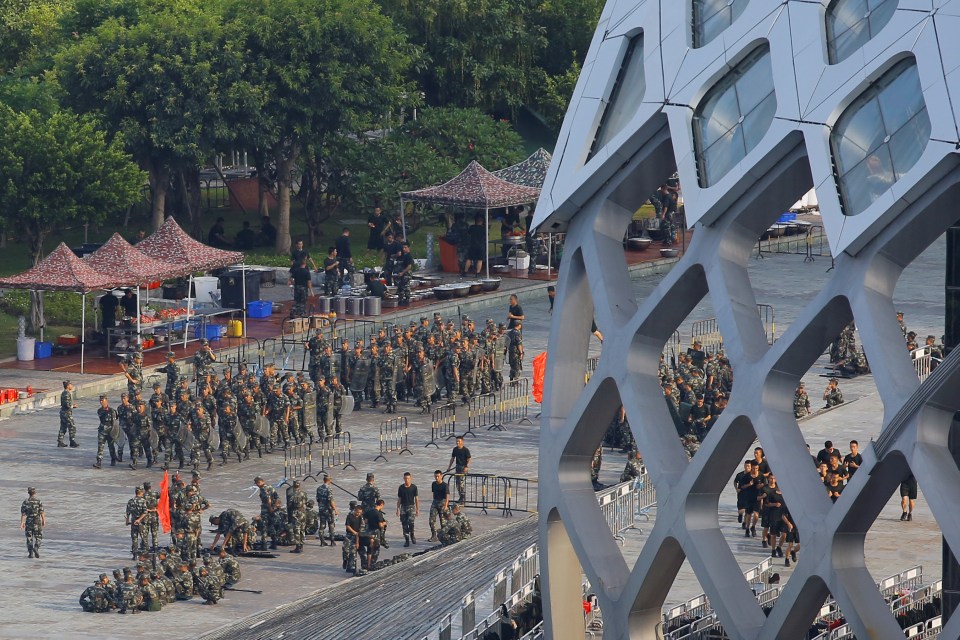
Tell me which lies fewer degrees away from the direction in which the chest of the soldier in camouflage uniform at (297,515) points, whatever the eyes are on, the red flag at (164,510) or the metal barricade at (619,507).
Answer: the red flag

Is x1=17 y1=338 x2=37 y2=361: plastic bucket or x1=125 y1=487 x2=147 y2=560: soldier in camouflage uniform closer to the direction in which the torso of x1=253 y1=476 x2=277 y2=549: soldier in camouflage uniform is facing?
the soldier in camouflage uniform

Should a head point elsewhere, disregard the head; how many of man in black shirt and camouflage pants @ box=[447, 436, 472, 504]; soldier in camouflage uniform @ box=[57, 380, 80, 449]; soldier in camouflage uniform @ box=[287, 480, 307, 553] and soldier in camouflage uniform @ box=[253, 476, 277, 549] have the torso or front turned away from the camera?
0

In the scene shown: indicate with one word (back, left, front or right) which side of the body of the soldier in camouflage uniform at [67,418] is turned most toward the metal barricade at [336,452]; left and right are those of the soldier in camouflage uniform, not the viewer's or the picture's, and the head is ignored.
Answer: front

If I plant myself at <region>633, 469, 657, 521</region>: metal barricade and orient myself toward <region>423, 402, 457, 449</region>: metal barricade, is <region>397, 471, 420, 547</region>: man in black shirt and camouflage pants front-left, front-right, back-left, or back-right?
front-left

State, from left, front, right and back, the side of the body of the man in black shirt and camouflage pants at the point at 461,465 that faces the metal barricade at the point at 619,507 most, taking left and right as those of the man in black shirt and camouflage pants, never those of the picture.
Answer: left

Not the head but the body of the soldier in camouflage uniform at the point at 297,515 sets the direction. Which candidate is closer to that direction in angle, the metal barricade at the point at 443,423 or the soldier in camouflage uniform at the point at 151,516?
the soldier in camouflage uniform

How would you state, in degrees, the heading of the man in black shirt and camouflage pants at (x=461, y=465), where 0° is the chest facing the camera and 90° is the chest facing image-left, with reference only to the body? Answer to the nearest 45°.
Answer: approximately 45°

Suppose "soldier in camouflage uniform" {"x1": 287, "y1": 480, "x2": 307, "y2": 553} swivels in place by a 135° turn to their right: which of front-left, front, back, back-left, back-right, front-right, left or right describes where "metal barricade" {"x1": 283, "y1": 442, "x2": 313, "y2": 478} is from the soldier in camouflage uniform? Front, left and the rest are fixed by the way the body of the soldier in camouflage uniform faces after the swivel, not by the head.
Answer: front

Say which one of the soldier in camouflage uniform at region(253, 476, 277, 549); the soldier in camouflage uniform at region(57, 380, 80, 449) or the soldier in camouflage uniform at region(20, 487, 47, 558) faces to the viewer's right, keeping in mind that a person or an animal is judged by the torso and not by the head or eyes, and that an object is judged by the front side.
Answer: the soldier in camouflage uniform at region(57, 380, 80, 449)

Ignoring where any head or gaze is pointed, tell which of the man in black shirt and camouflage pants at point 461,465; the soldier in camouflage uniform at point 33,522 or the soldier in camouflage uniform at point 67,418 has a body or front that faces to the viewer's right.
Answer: the soldier in camouflage uniform at point 67,418

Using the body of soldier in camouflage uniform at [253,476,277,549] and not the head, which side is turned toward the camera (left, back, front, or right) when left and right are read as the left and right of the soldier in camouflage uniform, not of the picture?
left

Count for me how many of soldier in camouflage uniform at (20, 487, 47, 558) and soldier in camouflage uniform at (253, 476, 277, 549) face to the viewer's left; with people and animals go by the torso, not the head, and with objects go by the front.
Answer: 1
